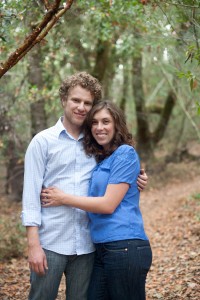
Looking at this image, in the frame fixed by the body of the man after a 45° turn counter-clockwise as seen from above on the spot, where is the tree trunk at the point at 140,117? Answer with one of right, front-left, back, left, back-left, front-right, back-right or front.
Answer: left

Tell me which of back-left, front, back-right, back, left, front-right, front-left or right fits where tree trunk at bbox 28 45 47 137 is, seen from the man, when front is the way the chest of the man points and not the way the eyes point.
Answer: back-left

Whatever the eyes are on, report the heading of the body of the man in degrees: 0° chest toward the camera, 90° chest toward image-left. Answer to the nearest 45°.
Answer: approximately 315°
